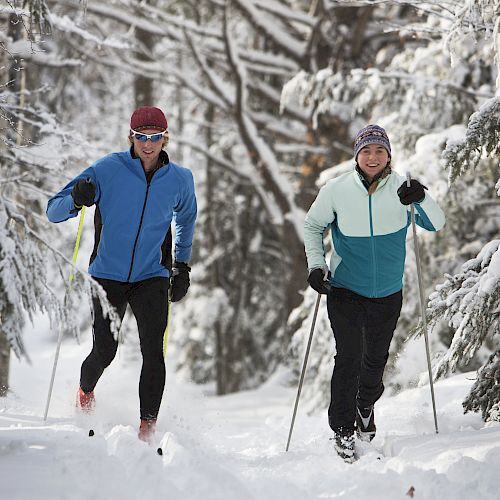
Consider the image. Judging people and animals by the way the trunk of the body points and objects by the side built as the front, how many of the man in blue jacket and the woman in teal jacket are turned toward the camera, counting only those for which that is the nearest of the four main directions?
2

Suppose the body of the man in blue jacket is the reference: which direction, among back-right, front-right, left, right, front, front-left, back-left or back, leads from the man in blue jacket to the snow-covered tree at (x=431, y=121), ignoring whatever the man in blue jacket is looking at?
back-left

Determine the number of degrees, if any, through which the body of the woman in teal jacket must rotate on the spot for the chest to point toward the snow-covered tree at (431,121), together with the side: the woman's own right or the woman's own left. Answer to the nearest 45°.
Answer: approximately 180°

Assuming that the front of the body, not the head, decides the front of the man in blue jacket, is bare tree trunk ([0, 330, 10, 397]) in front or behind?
behind

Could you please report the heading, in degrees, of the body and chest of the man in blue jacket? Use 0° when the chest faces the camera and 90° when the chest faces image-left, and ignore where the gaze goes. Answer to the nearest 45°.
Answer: approximately 0°

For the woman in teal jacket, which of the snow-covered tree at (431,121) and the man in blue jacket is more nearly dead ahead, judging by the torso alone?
the man in blue jacket

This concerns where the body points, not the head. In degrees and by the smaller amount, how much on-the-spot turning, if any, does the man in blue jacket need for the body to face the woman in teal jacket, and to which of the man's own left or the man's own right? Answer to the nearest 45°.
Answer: approximately 90° to the man's own left
